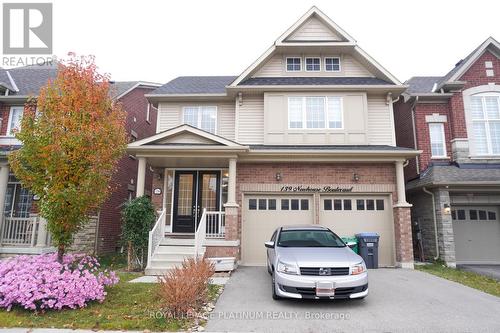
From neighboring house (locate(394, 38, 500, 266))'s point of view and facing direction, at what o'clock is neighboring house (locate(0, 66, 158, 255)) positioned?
neighboring house (locate(0, 66, 158, 255)) is roughly at 2 o'clock from neighboring house (locate(394, 38, 500, 266)).

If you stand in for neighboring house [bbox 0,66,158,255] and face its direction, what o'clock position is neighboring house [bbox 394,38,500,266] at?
neighboring house [bbox 394,38,500,266] is roughly at 10 o'clock from neighboring house [bbox 0,66,158,255].

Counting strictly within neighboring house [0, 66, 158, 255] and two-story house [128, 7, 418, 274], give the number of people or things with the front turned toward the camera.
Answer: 2

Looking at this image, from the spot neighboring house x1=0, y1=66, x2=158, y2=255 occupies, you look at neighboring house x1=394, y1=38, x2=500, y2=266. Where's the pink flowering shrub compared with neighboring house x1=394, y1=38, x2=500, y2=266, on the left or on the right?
right

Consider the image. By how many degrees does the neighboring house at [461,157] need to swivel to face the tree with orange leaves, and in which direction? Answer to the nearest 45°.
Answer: approximately 45° to its right

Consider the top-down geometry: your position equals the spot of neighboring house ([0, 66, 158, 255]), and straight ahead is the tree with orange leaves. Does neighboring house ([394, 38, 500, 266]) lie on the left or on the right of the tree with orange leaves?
left

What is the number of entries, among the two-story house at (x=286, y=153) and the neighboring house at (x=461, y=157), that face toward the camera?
2

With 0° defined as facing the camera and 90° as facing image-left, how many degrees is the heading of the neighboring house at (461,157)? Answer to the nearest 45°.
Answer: approximately 0°

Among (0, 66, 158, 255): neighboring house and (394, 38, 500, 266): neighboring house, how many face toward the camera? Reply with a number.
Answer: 2
